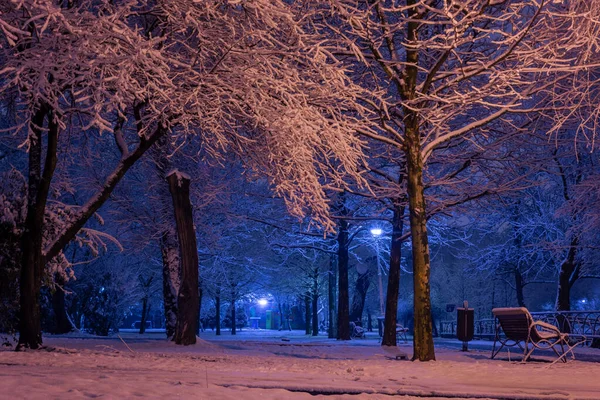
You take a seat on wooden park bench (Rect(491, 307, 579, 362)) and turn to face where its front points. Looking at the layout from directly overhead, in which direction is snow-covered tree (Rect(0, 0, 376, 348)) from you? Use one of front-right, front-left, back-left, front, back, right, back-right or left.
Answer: back

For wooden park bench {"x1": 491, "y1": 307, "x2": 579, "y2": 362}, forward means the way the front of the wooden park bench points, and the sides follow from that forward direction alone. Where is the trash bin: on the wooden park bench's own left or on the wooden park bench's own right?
on the wooden park bench's own left

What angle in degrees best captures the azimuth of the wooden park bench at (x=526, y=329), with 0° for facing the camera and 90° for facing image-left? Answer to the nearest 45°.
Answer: approximately 225°

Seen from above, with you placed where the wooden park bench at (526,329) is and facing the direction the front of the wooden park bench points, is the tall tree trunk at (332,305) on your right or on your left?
on your left
